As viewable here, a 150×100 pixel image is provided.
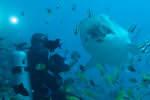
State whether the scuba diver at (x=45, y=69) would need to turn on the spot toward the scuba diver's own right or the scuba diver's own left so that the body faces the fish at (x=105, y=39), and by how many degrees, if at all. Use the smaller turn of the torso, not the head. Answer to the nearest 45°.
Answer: approximately 45° to the scuba diver's own left

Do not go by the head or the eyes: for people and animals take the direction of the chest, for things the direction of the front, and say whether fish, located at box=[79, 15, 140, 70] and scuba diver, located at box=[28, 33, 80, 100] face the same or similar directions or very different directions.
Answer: very different directions

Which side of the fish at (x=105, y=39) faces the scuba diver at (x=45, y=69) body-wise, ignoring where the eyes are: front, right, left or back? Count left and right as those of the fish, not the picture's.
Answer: front

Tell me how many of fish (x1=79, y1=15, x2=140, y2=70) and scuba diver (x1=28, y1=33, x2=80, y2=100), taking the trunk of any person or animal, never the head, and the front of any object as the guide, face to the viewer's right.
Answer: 1

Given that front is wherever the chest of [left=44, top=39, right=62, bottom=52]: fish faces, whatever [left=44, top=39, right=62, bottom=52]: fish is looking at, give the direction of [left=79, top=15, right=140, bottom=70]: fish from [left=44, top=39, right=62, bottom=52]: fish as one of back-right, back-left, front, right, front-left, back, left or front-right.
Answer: back-right

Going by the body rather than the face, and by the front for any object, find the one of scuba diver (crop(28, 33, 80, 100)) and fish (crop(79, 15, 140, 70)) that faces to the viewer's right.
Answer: the scuba diver

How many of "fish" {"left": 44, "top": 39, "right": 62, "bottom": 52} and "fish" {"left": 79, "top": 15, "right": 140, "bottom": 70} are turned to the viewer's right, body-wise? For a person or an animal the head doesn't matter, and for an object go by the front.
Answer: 0

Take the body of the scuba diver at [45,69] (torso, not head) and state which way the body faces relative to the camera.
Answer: to the viewer's right

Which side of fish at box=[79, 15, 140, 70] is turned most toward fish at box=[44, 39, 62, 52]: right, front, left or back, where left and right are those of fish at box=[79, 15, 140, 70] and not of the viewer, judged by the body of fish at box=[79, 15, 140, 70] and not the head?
front
